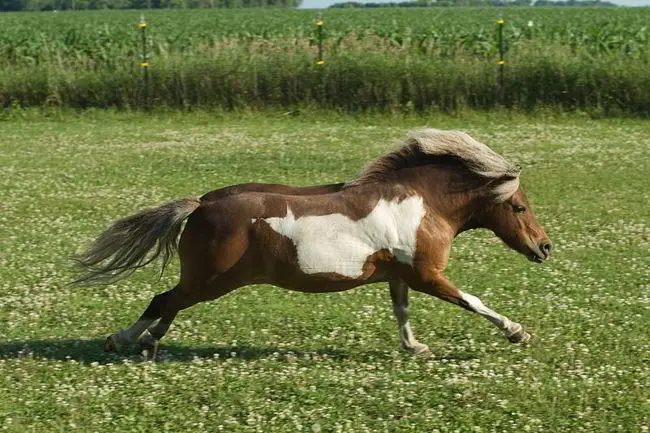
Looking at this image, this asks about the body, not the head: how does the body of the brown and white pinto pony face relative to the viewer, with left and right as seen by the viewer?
facing to the right of the viewer
